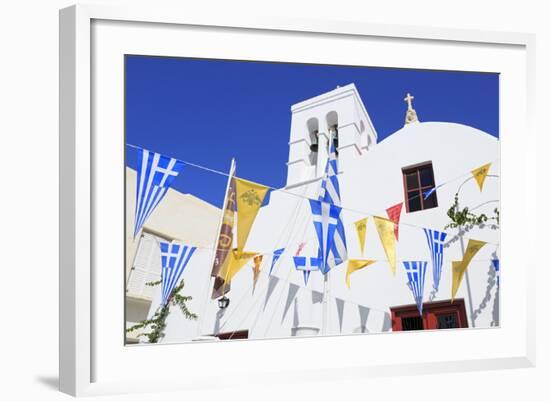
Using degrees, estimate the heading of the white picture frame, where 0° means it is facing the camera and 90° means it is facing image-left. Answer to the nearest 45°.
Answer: approximately 315°
